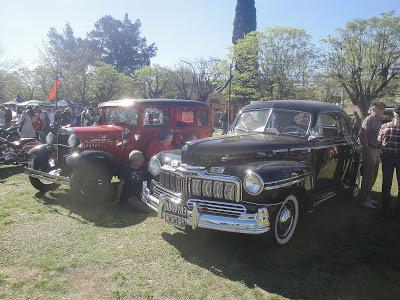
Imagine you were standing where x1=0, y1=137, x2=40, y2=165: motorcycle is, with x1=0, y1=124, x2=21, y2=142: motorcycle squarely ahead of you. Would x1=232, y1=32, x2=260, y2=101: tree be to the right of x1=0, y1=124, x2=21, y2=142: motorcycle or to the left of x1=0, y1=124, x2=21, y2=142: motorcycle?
right

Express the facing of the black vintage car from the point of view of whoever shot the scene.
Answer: facing the viewer and to the left of the viewer
